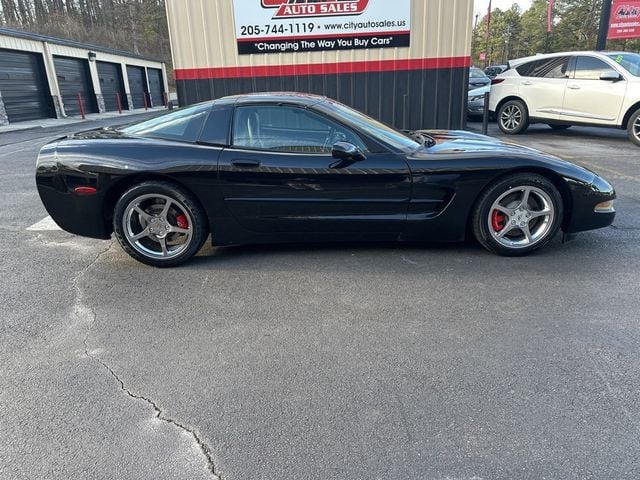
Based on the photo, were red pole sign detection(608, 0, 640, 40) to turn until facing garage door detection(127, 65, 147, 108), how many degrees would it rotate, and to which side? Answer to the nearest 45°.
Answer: approximately 90° to its right

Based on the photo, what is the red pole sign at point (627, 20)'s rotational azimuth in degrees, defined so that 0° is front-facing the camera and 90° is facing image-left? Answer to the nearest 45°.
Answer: approximately 0°

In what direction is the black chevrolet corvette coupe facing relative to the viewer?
to the viewer's right

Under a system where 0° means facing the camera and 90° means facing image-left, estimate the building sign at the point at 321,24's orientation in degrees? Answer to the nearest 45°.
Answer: approximately 0°

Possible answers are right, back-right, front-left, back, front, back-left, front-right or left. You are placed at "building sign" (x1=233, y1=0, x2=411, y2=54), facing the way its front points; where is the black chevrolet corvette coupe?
front

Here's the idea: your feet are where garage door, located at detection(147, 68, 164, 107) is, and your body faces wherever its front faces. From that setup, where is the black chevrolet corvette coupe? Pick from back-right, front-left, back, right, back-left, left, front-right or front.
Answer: front-right

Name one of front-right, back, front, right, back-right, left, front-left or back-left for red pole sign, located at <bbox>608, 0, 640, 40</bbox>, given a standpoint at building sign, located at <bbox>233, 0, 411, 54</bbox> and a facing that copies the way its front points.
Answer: back-left

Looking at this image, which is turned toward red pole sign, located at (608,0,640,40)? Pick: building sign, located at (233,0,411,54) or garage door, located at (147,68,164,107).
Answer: the garage door

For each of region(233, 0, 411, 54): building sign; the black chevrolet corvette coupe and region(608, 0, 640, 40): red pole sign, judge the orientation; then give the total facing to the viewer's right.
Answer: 1

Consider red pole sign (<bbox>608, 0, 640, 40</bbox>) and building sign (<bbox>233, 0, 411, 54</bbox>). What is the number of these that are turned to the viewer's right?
0

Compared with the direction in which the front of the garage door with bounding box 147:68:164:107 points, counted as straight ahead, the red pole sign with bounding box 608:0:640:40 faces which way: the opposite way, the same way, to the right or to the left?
to the right

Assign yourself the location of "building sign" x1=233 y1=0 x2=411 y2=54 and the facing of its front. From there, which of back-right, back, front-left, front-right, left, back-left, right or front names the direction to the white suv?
left
